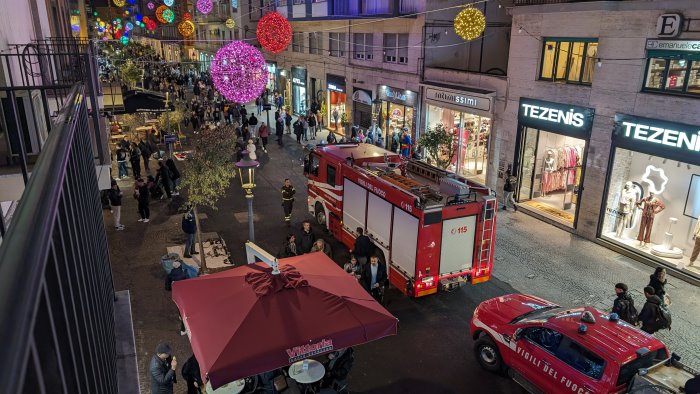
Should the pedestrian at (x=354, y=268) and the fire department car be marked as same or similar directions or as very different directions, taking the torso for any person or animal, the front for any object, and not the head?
very different directions

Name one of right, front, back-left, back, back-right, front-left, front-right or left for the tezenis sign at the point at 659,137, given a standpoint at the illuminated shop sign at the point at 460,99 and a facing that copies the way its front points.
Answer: left

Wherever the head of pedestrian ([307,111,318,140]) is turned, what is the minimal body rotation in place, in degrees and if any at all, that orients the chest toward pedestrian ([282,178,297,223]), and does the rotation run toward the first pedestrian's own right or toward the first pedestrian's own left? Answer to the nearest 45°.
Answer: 0° — they already face them

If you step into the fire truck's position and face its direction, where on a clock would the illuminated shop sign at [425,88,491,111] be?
The illuminated shop sign is roughly at 2 o'clock from the fire truck.

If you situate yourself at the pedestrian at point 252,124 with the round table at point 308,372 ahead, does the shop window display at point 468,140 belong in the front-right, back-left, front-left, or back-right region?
front-left

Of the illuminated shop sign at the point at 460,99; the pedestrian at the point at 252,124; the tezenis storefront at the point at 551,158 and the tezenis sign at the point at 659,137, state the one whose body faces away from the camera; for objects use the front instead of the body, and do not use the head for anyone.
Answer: the pedestrian

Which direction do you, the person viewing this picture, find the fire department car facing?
facing away from the viewer and to the left of the viewer

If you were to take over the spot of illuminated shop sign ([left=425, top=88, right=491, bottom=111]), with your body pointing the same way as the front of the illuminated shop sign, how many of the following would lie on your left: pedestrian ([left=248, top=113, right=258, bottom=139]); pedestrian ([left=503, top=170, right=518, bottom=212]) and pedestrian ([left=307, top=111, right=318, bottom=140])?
1

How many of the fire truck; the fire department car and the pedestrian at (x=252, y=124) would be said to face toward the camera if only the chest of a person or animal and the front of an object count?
0

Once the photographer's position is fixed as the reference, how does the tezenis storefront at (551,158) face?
facing the viewer and to the left of the viewer

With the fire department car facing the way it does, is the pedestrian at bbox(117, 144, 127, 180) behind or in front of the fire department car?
in front

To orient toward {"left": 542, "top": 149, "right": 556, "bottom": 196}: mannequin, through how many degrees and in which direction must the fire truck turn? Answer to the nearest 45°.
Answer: approximately 90° to its right

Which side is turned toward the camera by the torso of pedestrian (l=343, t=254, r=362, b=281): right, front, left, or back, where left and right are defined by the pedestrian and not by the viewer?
front

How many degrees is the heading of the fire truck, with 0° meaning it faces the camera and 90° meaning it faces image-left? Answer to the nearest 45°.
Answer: approximately 135°

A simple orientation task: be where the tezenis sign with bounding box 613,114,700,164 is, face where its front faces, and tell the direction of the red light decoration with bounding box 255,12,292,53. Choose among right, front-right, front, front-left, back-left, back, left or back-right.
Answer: front-right

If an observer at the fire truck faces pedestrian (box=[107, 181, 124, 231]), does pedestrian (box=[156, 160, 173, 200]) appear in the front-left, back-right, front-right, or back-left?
front-right

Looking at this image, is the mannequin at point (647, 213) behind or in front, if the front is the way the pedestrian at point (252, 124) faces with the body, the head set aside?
behind

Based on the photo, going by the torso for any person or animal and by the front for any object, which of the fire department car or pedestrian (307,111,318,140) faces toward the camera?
the pedestrian
